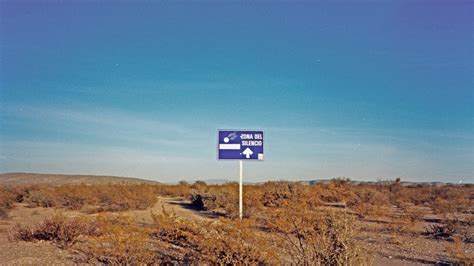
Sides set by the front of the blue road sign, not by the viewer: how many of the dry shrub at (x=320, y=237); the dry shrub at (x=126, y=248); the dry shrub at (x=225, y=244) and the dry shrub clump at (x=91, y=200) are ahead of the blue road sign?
3

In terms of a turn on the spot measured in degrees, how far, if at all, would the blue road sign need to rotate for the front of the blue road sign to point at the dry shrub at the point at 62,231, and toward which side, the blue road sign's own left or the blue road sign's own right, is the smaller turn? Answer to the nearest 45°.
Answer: approximately 45° to the blue road sign's own right

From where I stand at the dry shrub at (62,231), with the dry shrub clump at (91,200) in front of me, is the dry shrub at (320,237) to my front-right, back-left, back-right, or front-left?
back-right

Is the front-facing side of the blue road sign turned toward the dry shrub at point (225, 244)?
yes

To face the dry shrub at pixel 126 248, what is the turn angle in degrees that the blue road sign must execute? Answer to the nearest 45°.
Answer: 0° — it already faces it

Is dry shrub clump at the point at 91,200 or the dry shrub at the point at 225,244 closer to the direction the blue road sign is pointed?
the dry shrub

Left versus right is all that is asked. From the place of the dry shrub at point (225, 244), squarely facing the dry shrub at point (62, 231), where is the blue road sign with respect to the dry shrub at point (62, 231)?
right

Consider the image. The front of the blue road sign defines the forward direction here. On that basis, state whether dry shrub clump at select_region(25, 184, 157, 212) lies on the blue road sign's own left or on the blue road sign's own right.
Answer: on the blue road sign's own right

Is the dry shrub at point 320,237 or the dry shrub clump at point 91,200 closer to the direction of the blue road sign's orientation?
the dry shrub

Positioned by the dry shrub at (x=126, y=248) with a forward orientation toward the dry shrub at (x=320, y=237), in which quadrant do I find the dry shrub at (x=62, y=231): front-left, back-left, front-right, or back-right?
back-left

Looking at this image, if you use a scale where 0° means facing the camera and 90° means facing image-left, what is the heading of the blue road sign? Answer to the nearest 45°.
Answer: approximately 0°

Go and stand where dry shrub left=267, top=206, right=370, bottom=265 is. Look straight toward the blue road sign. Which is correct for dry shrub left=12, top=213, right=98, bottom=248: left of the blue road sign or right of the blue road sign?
left
